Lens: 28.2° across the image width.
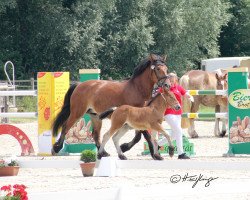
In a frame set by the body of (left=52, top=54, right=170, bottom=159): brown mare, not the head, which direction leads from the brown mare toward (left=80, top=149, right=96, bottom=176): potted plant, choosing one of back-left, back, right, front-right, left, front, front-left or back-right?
right

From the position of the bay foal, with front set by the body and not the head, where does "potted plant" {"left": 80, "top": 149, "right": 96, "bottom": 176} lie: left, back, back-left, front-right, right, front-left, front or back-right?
back-right

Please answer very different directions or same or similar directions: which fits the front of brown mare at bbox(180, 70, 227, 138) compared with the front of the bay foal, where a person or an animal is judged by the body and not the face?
same or similar directions

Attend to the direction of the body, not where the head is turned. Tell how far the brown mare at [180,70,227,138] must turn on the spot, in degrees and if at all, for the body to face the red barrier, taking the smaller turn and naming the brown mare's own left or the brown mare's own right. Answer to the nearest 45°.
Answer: approximately 135° to the brown mare's own right

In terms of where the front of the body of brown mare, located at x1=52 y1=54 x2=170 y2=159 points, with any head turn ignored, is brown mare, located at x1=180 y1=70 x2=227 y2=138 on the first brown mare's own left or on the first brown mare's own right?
on the first brown mare's own left

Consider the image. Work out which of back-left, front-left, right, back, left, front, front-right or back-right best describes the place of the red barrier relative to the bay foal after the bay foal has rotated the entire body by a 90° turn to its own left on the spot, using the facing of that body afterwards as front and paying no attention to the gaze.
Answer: front-left

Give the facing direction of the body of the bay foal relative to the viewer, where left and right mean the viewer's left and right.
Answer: facing to the right of the viewer

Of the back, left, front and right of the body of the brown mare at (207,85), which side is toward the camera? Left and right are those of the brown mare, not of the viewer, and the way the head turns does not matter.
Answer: right

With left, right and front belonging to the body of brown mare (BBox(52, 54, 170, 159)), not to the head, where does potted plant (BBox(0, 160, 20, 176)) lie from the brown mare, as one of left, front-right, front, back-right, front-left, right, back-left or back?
back-right

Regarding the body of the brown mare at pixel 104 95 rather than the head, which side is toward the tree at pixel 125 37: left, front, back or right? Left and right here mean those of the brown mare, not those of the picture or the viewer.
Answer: left

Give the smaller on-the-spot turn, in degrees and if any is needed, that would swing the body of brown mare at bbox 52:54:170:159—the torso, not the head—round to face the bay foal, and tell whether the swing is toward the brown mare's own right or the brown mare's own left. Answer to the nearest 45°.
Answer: approximately 45° to the brown mare's own right

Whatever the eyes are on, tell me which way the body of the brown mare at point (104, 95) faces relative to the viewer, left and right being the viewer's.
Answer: facing to the right of the viewer

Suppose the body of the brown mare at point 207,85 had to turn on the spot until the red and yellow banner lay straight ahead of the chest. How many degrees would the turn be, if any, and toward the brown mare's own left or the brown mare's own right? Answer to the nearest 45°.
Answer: approximately 135° to the brown mare's own right
